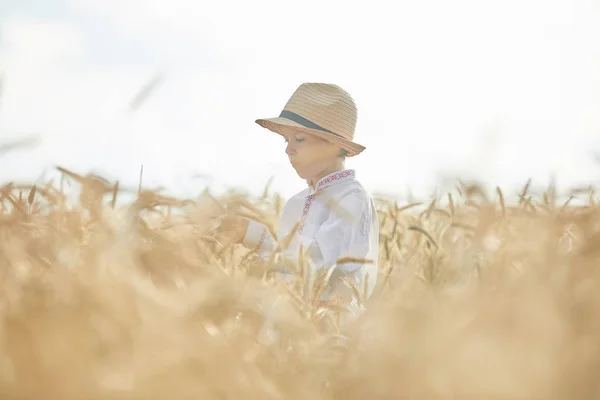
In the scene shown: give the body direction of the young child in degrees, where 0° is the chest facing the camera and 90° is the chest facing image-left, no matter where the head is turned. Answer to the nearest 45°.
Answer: approximately 45°
